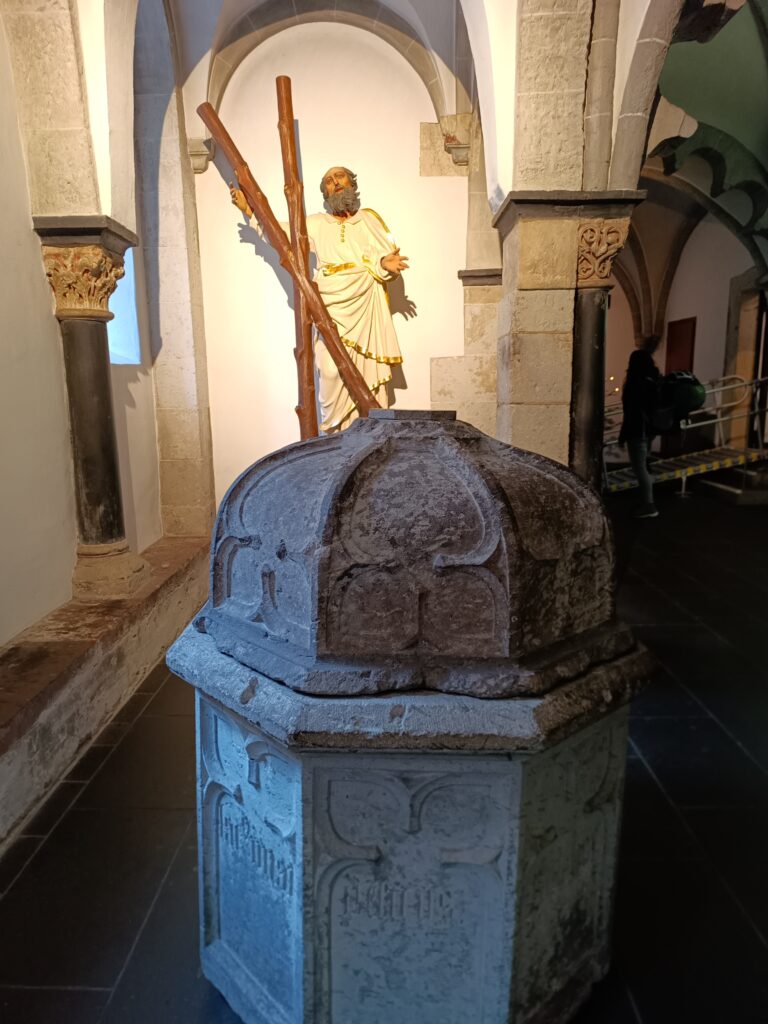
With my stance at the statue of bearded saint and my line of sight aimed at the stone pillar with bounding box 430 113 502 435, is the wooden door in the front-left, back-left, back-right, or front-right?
front-left

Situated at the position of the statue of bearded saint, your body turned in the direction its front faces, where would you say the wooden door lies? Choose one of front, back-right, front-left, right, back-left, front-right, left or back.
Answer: back-left

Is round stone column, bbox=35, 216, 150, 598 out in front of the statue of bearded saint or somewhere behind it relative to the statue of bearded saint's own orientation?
in front

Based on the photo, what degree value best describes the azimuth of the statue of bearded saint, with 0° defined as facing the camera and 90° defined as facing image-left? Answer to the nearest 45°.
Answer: approximately 0°

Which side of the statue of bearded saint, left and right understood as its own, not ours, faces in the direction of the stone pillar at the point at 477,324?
left

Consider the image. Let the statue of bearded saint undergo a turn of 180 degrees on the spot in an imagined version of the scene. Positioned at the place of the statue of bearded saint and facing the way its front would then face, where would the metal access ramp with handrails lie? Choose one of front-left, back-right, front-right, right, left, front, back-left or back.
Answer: front-right

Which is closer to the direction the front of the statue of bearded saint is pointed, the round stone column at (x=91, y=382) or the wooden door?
the round stone column

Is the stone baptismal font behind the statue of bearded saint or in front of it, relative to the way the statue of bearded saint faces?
in front
